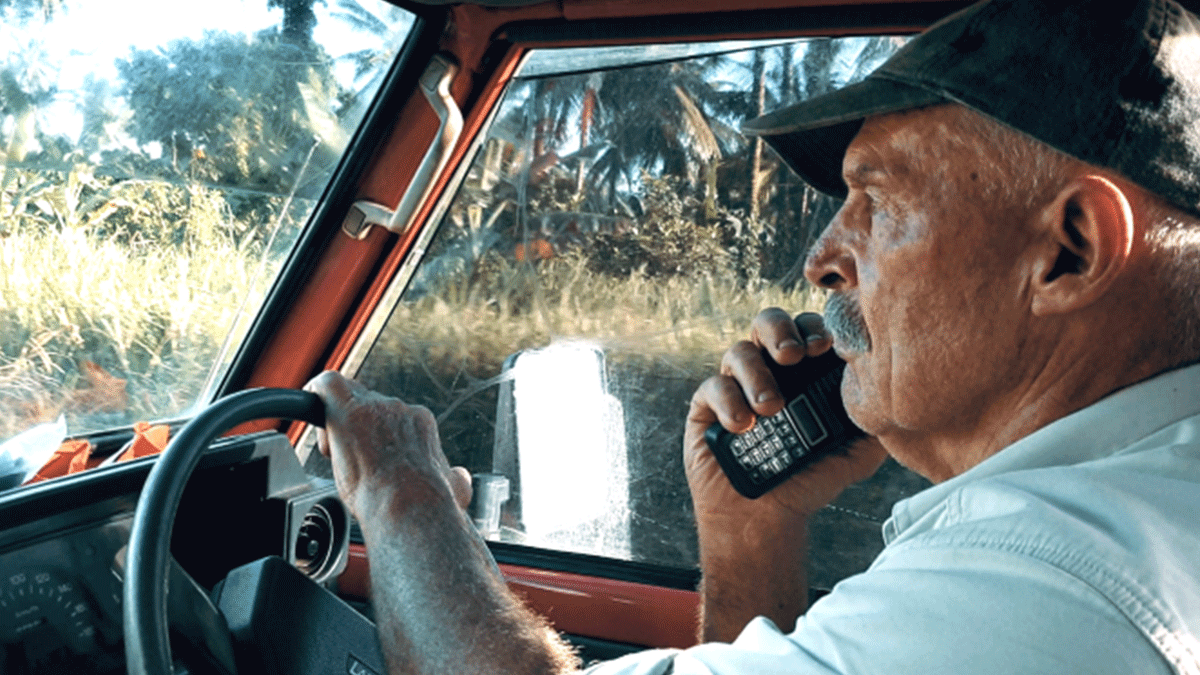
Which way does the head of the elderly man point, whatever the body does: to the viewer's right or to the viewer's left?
to the viewer's left

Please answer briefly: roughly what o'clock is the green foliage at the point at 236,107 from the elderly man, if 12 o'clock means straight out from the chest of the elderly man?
The green foliage is roughly at 1 o'clock from the elderly man.

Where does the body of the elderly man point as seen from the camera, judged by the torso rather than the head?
to the viewer's left
